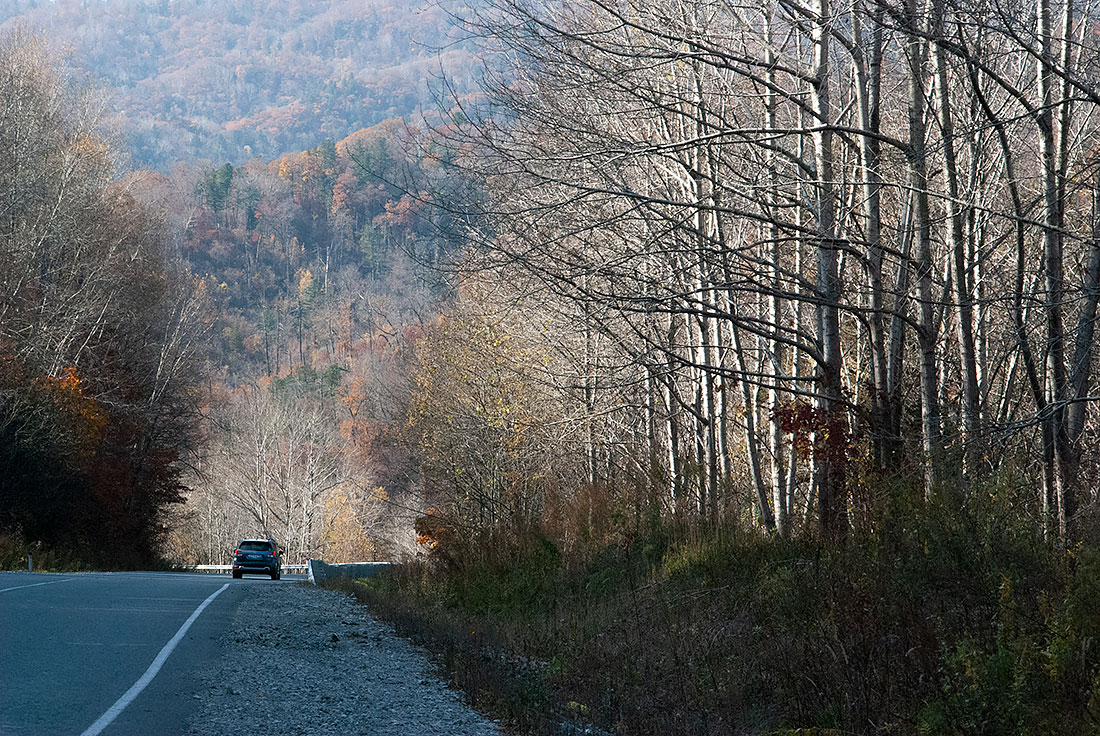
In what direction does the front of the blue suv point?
away from the camera
